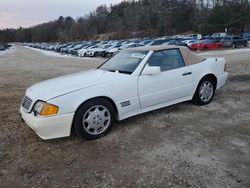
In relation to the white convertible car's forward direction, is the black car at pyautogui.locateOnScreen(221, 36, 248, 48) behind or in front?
behind

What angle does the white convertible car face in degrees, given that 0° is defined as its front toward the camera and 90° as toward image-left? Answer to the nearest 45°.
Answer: approximately 45°

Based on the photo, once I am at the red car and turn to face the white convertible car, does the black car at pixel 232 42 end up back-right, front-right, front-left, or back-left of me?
back-left

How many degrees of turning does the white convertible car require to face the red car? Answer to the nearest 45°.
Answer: approximately 135° to its right

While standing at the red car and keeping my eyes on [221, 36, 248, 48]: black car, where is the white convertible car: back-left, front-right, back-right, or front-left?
back-right
